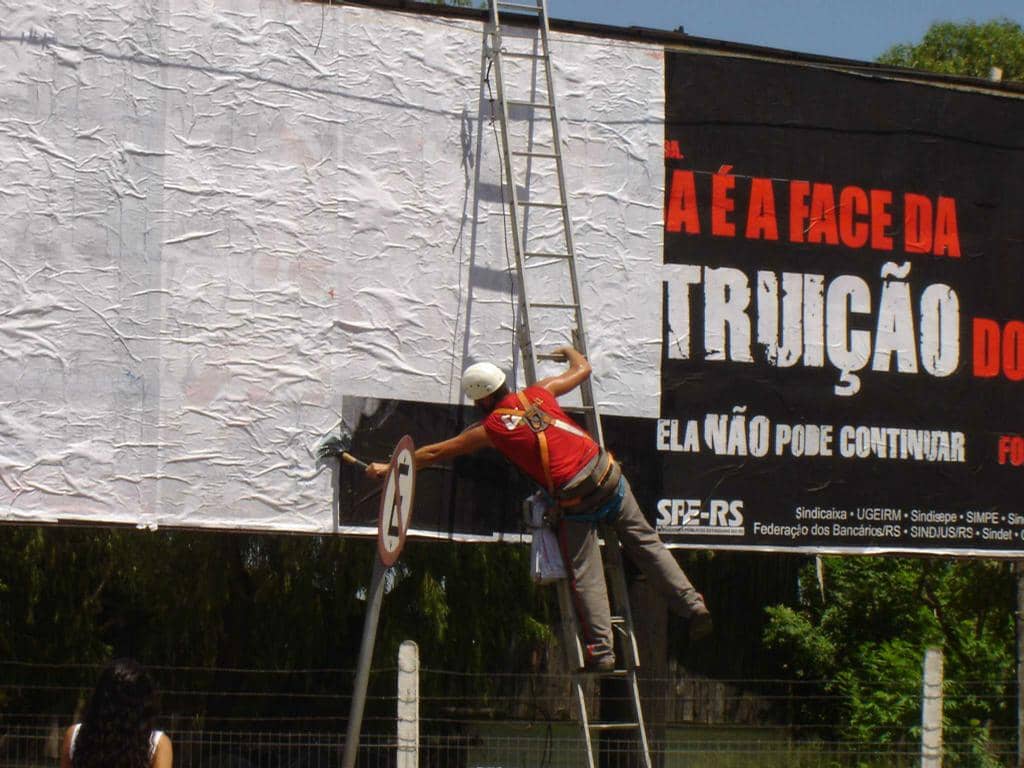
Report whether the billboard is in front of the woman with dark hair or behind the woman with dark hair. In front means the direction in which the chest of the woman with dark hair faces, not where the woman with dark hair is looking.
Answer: in front

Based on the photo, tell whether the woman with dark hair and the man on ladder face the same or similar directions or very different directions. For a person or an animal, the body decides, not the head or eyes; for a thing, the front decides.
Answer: same or similar directions

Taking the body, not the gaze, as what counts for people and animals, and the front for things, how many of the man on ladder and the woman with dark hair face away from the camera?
2

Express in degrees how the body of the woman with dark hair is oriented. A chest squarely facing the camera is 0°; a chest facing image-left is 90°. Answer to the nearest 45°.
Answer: approximately 180°

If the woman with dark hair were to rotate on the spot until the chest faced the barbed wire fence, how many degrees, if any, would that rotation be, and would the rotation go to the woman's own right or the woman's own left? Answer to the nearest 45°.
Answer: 0° — they already face it

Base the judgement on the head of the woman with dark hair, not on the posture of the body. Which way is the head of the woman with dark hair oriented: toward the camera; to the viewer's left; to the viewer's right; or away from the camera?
away from the camera

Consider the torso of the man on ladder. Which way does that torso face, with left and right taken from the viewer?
facing away from the viewer

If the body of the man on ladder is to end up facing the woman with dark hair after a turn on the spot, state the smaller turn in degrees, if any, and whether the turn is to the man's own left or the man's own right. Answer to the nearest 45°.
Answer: approximately 180°

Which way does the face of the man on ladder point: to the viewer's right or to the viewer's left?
to the viewer's left
